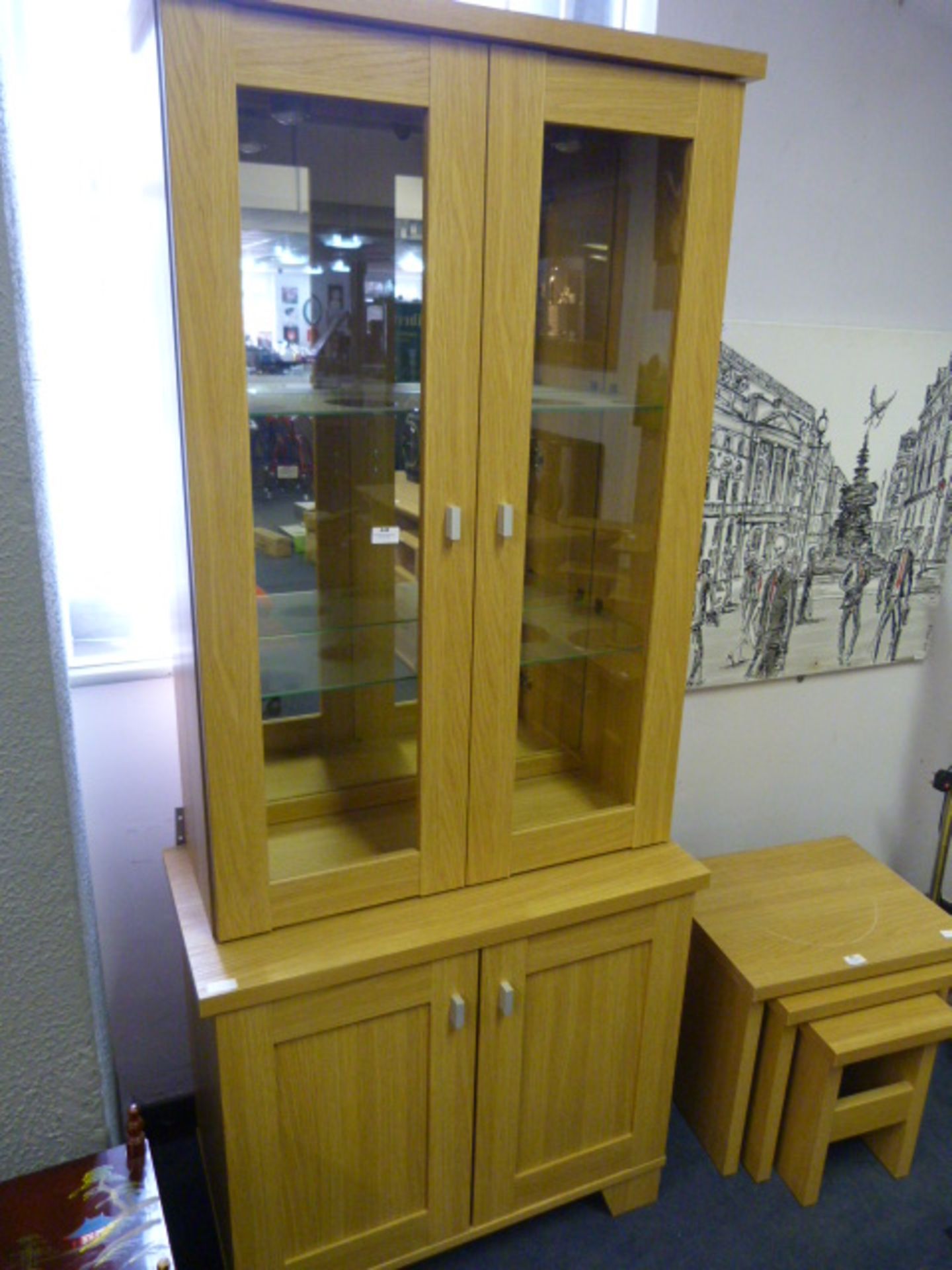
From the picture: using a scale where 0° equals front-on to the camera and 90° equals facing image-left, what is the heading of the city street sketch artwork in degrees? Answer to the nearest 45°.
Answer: approximately 315°

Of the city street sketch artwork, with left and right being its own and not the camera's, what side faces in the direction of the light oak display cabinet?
right

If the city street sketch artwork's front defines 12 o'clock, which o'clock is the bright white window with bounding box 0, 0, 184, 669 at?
The bright white window is roughly at 3 o'clock from the city street sketch artwork.
